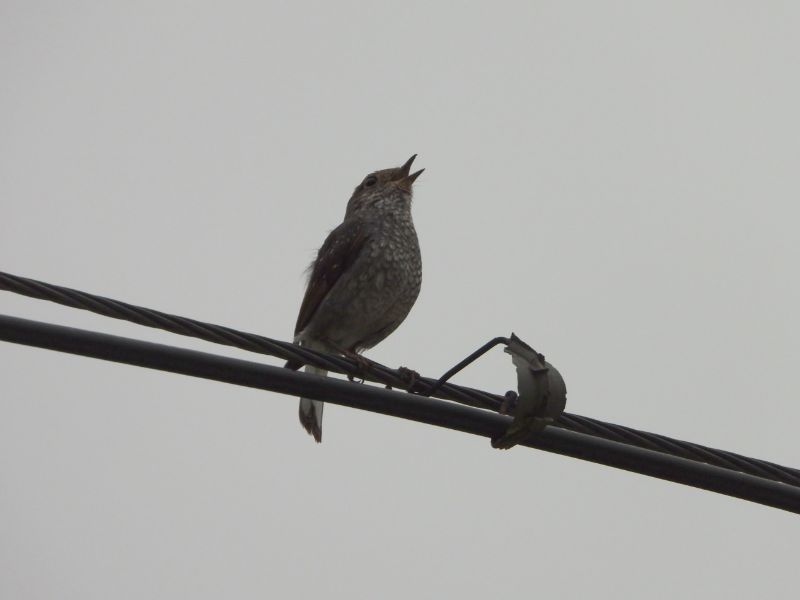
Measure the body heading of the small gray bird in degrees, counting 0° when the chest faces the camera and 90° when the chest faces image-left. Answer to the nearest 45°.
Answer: approximately 315°
